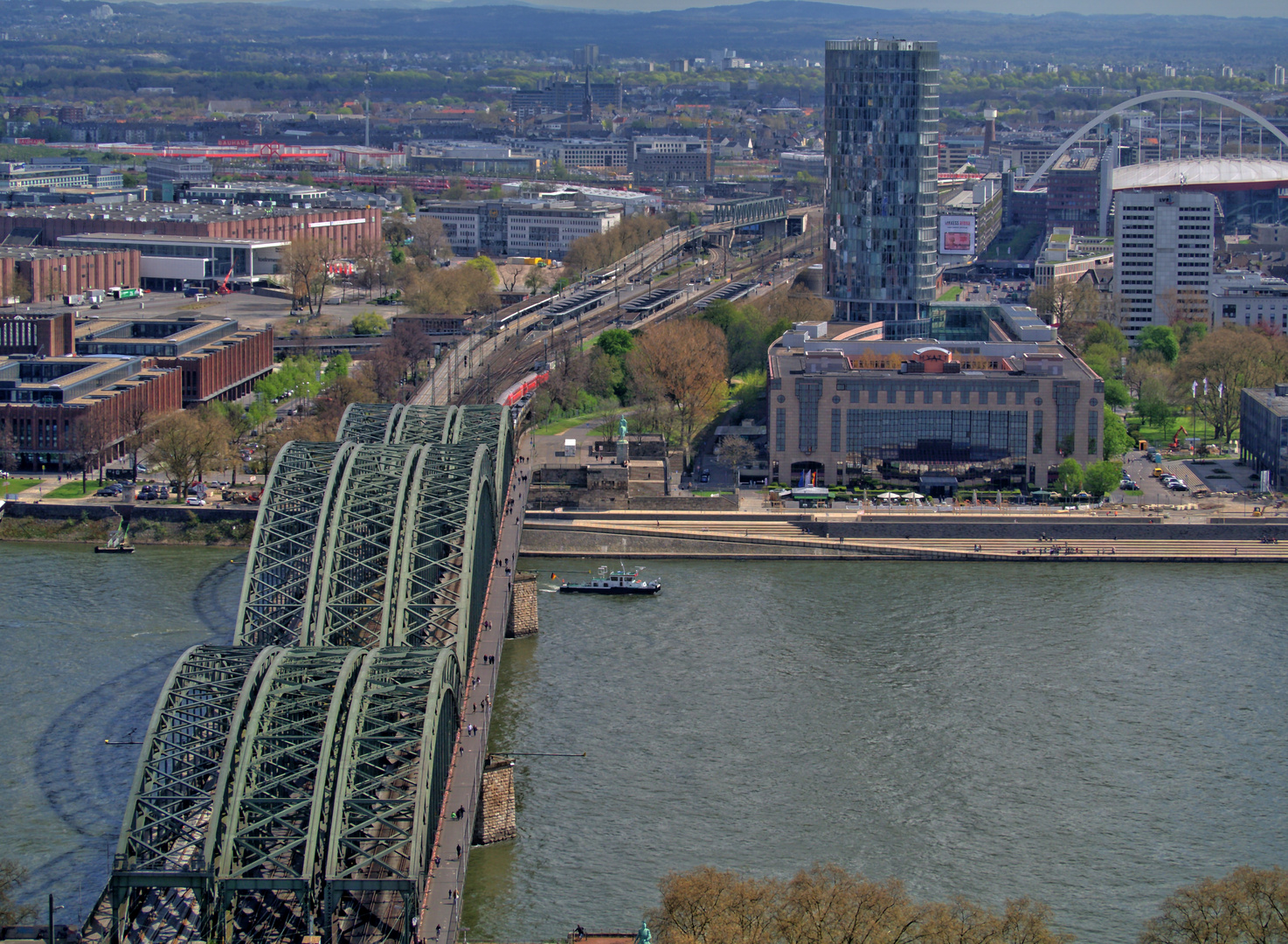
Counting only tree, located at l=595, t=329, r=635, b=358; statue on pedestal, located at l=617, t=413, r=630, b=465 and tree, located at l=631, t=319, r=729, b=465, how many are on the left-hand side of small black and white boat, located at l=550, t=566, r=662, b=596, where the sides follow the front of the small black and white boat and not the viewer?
3

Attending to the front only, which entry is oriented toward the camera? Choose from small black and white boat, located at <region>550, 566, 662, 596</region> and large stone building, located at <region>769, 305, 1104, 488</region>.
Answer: the large stone building

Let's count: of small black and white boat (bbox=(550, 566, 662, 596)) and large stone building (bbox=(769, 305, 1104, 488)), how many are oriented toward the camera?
1

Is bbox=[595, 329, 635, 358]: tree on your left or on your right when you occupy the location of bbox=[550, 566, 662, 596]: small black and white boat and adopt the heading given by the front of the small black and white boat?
on your left

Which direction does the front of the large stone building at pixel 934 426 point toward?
toward the camera

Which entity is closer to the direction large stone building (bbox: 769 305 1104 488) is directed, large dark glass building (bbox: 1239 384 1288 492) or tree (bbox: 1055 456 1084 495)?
the tree

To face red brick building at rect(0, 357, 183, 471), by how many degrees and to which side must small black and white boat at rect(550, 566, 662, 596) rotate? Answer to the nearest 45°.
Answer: approximately 135° to its left

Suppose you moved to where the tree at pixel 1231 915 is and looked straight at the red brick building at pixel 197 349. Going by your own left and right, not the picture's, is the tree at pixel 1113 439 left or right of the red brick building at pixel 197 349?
right

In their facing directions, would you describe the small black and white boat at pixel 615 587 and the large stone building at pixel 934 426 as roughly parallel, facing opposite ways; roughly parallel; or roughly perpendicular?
roughly perpendicular

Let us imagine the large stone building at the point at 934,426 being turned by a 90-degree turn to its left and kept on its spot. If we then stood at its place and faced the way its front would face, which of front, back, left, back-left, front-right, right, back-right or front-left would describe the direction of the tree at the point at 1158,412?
front-left

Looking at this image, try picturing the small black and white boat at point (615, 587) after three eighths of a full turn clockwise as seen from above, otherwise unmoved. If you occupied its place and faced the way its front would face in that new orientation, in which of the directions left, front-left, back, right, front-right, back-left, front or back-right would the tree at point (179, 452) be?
right

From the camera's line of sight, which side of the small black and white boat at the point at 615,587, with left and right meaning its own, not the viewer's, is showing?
right

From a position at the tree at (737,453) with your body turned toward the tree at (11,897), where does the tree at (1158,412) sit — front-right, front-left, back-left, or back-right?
back-left

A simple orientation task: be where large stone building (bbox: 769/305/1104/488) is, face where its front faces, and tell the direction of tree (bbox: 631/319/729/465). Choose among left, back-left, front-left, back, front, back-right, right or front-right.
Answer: back-right
